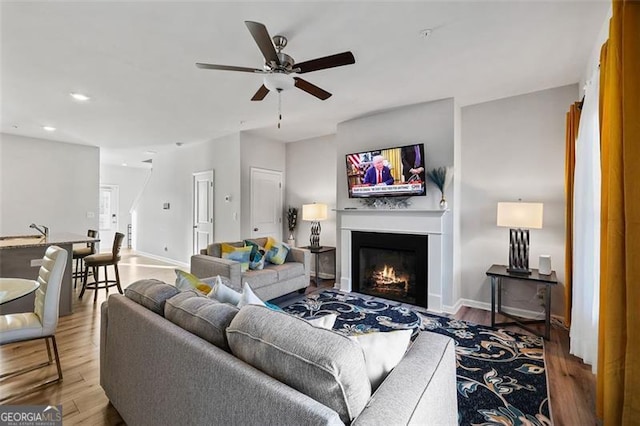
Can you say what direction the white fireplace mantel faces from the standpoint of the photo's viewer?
facing the viewer and to the left of the viewer

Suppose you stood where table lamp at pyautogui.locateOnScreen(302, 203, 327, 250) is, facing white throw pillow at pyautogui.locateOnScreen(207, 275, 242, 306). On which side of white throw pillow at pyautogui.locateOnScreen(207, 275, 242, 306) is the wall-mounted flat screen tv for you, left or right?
left

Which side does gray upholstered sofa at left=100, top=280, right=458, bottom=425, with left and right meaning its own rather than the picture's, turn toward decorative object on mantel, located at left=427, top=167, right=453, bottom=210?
front

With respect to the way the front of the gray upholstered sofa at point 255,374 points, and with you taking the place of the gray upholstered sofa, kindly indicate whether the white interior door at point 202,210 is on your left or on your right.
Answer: on your left

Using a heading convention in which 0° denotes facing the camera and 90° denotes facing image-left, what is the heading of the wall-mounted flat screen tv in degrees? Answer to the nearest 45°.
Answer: approximately 45°

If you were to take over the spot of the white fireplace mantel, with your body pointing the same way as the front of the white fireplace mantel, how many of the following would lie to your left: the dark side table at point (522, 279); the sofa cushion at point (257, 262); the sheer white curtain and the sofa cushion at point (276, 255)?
2

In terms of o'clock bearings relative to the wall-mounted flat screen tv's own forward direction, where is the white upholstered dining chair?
The white upholstered dining chair is roughly at 12 o'clock from the wall-mounted flat screen tv.

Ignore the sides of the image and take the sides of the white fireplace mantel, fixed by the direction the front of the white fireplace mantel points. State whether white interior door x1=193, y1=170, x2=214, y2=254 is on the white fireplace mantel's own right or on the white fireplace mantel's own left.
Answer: on the white fireplace mantel's own right

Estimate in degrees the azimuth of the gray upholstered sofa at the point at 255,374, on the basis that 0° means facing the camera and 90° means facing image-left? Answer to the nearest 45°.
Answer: approximately 225°

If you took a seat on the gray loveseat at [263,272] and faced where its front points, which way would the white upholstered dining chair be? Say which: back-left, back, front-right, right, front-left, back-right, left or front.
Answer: right

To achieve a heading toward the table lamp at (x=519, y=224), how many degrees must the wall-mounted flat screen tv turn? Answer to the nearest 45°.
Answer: approximately 135° to its left

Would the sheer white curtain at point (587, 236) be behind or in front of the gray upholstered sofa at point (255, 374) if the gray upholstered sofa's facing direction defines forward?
in front

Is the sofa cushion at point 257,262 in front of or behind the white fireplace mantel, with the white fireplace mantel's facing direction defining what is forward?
in front

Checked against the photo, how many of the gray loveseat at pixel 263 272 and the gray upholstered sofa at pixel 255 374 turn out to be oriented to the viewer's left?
0

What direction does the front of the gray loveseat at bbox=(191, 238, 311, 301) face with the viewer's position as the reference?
facing the viewer and to the right of the viewer
